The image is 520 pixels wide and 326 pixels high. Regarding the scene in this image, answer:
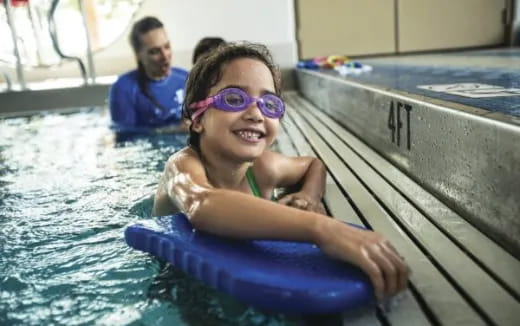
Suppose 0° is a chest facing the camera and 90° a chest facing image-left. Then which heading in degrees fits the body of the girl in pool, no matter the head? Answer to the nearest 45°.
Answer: approximately 315°

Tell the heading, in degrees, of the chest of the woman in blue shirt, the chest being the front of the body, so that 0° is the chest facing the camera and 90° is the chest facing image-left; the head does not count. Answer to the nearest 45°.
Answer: approximately 315°
